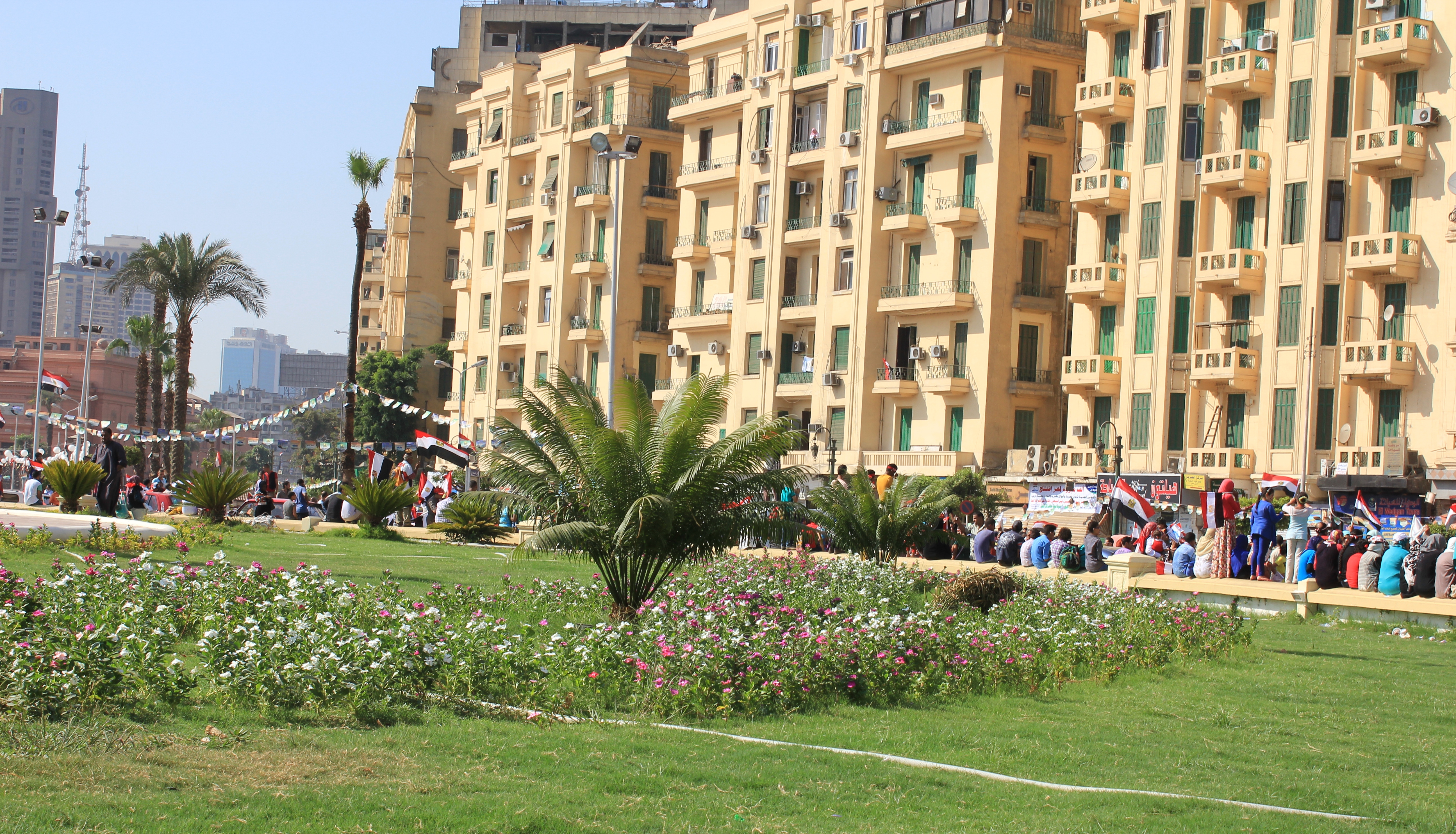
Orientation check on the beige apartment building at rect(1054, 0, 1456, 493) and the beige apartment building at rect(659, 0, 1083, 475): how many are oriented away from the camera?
0

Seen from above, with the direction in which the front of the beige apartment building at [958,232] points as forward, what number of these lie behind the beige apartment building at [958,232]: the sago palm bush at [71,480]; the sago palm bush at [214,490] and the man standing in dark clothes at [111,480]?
0

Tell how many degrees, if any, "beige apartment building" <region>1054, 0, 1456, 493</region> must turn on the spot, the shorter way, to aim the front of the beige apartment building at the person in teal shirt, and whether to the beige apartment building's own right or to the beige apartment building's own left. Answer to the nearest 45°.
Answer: approximately 45° to the beige apartment building's own left

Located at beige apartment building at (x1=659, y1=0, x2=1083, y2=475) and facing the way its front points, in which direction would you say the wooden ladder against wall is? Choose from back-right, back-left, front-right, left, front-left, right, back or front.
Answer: left

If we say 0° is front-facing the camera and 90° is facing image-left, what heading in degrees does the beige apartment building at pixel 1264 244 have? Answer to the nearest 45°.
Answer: approximately 45°

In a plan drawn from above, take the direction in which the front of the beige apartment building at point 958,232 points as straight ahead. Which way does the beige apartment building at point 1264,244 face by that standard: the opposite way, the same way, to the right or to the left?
the same way

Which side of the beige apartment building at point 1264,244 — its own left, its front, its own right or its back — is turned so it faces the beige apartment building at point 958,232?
right

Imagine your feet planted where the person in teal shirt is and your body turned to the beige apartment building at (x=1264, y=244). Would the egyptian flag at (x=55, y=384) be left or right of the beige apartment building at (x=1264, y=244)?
left

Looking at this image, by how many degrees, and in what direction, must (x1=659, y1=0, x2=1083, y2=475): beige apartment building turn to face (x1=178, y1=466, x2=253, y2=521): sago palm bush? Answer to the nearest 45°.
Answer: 0° — it already faces it

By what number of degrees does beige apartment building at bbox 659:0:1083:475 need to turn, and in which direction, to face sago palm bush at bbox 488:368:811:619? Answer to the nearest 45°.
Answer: approximately 45° to its left

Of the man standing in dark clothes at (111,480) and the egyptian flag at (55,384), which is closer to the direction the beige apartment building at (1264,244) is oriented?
the man standing in dark clothes
